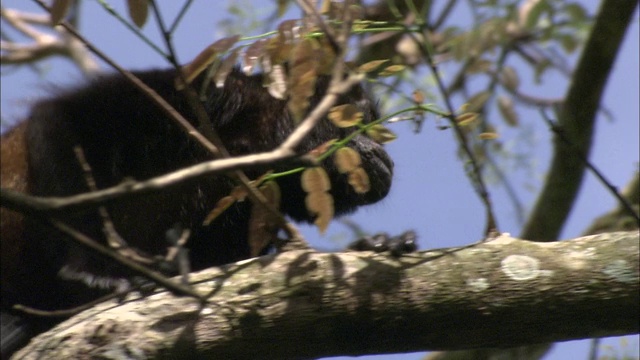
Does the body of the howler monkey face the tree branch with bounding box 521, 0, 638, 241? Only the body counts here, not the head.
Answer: yes

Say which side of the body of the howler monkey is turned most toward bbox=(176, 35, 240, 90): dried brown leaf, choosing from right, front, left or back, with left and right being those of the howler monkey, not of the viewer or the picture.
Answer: right

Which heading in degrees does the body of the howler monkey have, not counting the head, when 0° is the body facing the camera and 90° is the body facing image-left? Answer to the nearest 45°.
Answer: approximately 270°

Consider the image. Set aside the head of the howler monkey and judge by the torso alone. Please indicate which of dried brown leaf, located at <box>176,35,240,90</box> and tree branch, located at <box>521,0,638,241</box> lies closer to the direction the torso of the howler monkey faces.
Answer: the tree branch

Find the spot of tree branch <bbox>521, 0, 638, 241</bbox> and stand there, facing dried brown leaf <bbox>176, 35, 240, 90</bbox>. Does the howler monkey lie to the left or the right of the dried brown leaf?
right
